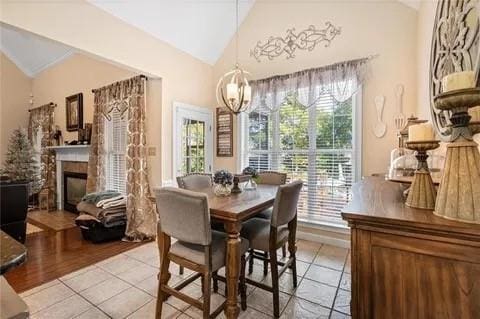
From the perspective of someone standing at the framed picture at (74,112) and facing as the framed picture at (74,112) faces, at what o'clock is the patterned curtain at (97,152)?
The patterned curtain is roughly at 10 o'clock from the framed picture.

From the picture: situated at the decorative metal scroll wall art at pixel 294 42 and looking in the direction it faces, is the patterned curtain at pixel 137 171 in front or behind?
in front

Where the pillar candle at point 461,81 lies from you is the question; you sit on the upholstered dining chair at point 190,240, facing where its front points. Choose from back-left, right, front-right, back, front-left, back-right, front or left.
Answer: right

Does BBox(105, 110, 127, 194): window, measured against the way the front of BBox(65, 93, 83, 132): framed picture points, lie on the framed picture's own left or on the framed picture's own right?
on the framed picture's own left

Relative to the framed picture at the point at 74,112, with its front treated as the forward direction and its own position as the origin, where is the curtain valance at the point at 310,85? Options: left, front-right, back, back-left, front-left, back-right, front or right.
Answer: left

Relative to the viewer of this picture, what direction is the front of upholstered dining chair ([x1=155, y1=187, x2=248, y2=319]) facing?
facing away from the viewer and to the right of the viewer

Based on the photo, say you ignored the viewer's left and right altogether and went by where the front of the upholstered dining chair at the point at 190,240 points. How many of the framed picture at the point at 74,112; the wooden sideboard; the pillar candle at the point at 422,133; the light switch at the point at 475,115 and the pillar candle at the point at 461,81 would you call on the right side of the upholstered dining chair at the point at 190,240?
4

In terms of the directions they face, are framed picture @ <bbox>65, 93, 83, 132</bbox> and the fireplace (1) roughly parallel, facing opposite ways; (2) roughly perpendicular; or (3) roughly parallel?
roughly parallel

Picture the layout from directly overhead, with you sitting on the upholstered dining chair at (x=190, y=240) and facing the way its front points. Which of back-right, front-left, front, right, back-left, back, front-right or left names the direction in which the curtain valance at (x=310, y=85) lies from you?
front

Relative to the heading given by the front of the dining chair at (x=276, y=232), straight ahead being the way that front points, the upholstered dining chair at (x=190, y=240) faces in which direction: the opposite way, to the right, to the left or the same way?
to the right

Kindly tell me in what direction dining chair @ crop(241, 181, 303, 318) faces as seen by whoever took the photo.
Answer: facing away from the viewer and to the left of the viewer

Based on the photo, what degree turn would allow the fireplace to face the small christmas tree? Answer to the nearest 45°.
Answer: approximately 90° to its right

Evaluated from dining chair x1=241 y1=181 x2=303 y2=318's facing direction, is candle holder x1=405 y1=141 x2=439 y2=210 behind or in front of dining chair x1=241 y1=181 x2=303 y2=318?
behind

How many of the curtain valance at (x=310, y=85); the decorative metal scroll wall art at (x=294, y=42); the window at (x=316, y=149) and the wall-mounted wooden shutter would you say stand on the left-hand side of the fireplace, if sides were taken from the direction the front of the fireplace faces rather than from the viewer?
4

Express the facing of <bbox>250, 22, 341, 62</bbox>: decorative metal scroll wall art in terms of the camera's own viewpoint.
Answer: facing the viewer and to the left of the viewer

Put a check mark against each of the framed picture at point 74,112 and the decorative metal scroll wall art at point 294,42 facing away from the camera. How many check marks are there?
0
